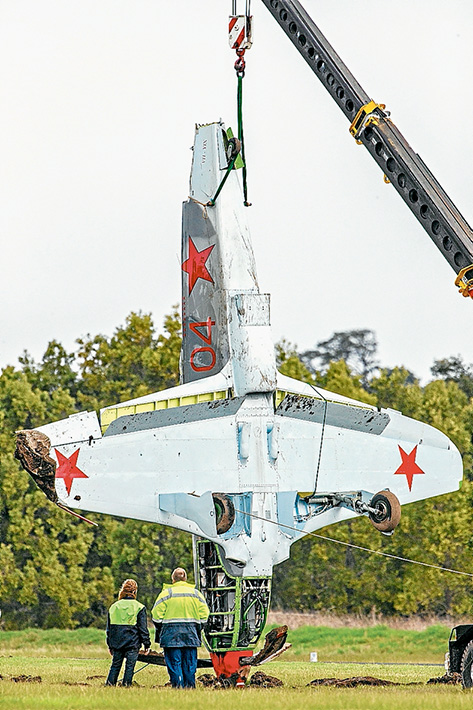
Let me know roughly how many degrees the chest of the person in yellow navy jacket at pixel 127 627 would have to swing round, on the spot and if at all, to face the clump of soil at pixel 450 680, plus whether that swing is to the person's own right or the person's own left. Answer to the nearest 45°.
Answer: approximately 90° to the person's own right

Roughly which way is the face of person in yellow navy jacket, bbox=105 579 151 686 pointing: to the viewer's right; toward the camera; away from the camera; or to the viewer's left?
away from the camera

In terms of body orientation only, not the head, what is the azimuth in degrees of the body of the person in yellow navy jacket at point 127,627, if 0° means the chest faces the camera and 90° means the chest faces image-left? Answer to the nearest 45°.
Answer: approximately 180°

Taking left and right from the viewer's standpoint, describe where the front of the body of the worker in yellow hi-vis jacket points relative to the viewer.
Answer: facing away from the viewer

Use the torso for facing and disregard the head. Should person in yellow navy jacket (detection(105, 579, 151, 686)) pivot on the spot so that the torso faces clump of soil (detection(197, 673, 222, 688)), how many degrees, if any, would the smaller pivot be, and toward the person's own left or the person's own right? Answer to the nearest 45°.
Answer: approximately 45° to the person's own right

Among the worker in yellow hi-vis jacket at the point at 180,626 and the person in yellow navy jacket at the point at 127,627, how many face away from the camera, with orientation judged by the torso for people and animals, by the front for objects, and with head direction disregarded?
2
